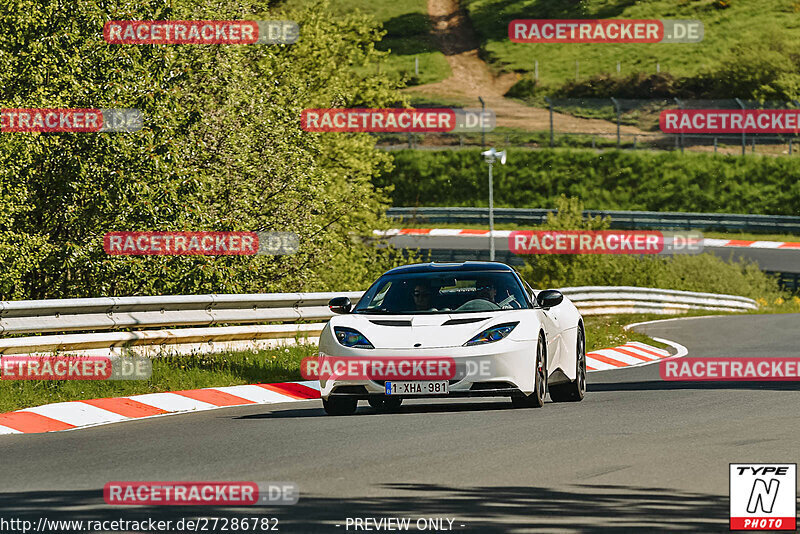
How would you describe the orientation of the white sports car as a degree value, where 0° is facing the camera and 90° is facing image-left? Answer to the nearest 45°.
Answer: approximately 0°

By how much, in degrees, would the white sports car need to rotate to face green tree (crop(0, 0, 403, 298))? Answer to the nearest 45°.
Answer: approximately 135° to its right

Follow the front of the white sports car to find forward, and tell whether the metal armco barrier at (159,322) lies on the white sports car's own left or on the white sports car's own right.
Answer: on the white sports car's own right

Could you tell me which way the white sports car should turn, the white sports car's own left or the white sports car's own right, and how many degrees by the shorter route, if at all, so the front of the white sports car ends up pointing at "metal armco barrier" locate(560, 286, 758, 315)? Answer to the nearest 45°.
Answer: approximately 180°

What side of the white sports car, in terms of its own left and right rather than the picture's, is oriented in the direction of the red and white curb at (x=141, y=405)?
right
